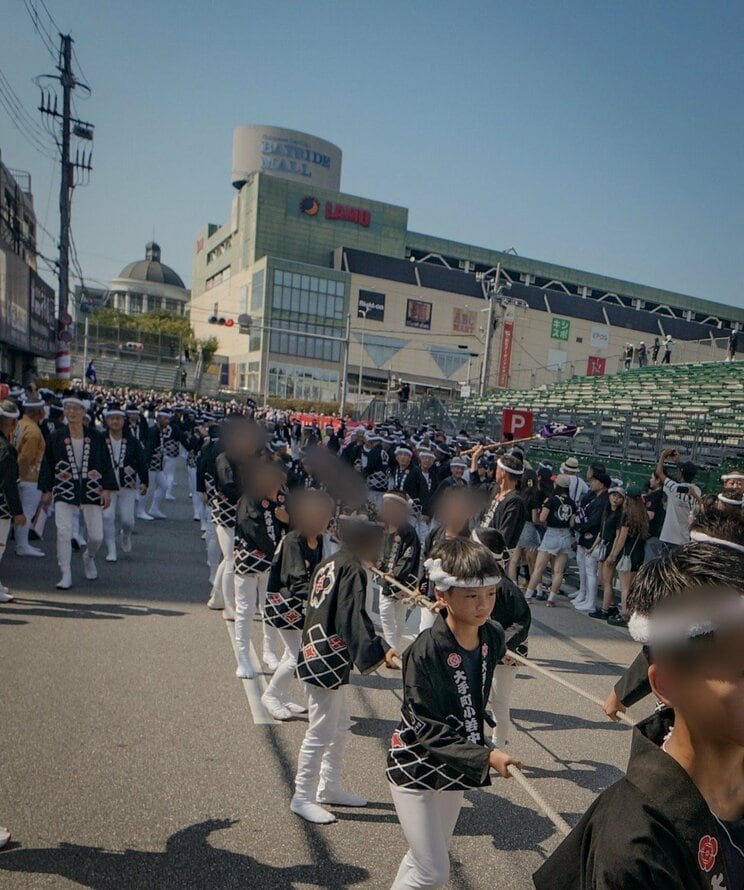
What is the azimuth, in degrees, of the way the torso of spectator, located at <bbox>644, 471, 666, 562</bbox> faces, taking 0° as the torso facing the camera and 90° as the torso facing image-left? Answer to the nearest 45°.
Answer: approximately 90°

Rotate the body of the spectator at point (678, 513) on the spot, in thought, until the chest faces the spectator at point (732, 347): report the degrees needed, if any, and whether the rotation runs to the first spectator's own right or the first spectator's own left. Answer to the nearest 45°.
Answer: approximately 45° to the first spectator's own right

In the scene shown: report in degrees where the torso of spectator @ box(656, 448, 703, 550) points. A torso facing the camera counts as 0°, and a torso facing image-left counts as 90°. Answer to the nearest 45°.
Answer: approximately 135°

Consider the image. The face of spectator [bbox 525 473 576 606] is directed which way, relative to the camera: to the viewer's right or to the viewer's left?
to the viewer's left

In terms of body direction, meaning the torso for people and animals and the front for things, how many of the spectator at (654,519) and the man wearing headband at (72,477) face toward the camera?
1

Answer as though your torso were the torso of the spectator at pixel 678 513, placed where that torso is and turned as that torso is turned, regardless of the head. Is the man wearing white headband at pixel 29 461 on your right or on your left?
on your left

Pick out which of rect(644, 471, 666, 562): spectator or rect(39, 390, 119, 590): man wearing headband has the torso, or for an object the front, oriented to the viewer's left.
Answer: the spectator

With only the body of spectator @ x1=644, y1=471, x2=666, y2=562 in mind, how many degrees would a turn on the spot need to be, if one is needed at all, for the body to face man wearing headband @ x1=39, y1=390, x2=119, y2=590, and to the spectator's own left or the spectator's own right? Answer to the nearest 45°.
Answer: approximately 45° to the spectator's own left

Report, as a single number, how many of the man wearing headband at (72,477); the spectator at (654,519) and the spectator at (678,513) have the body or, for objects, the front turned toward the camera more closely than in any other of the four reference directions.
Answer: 1
